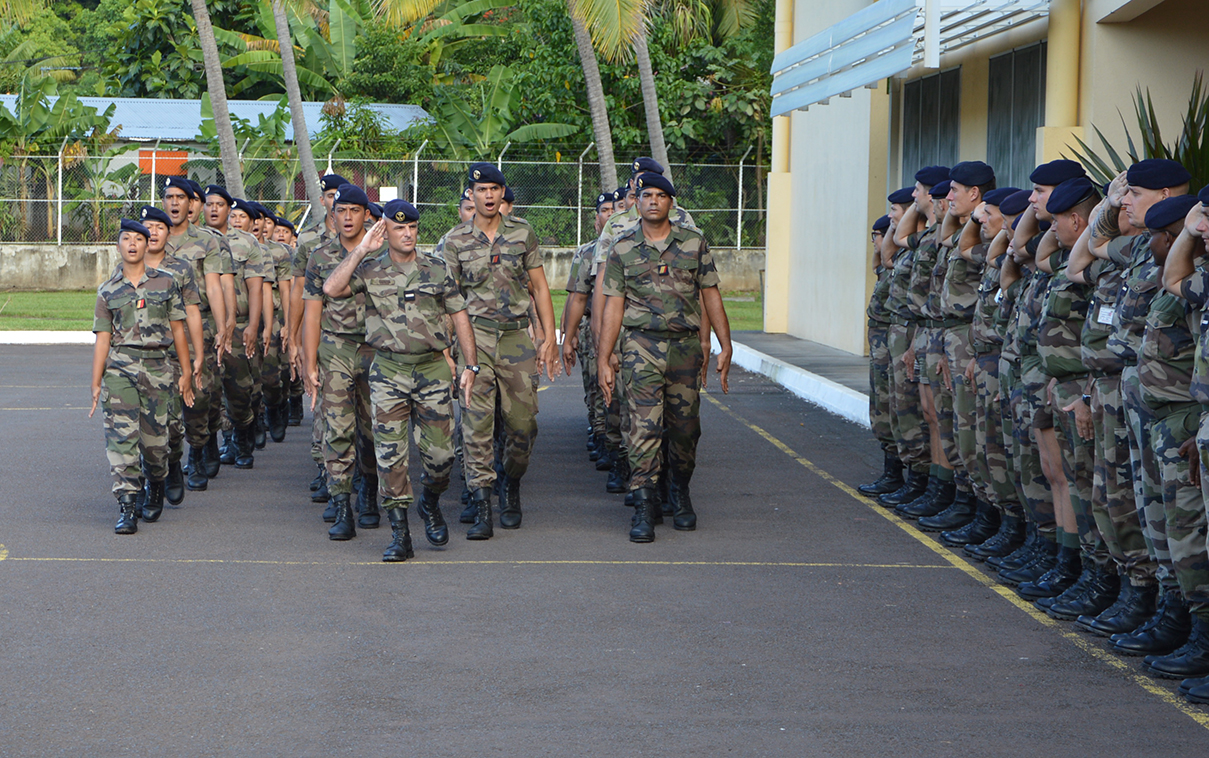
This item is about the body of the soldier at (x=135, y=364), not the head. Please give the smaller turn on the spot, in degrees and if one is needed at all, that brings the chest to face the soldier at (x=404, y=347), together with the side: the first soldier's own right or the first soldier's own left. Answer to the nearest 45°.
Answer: approximately 45° to the first soldier's own left

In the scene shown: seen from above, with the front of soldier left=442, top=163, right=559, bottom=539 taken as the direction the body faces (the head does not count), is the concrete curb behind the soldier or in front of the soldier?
behind

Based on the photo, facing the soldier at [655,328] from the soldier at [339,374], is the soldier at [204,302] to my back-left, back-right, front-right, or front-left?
back-left

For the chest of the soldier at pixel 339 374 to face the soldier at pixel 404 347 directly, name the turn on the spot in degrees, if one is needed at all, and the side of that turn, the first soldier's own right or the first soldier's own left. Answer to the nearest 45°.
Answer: approximately 45° to the first soldier's own left

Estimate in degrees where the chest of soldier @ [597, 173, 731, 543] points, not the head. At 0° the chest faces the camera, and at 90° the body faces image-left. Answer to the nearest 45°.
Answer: approximately 0°

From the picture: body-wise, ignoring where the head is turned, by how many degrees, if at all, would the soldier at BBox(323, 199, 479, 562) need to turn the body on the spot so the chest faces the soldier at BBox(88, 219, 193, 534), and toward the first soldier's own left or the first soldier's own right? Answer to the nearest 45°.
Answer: approximately 135° to the first soldier's own right

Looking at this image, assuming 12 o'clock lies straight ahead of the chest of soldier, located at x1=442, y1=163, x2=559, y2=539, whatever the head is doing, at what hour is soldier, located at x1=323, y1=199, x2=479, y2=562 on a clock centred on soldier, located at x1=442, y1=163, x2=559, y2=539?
soldier, located at x1=323, y1=199, x2=479, y2=562 is roughly at 1 o'clock from soldier, located at x1=442, y1=163, x2=559, y2=539.
